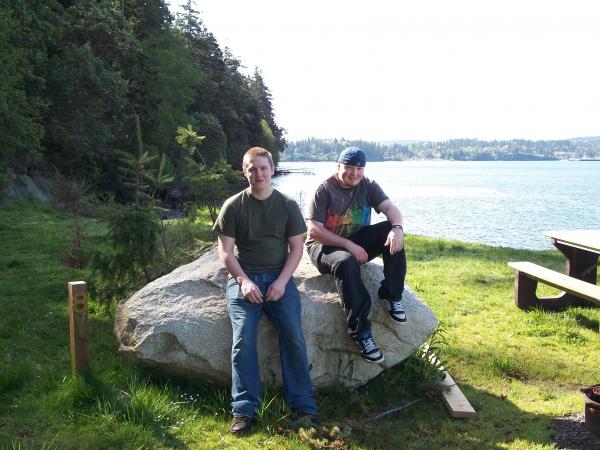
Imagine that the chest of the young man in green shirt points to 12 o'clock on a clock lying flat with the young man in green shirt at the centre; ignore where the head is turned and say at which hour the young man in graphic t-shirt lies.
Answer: The young man in graphic t-shirt is roughly at 8 o'clock from the young man in green shirt.

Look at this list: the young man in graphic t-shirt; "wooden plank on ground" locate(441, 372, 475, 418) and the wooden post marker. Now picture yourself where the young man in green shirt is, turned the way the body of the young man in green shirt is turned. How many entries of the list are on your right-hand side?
1

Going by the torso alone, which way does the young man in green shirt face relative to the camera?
toward the camera

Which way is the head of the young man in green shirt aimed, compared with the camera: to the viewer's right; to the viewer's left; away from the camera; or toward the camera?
toward the camera

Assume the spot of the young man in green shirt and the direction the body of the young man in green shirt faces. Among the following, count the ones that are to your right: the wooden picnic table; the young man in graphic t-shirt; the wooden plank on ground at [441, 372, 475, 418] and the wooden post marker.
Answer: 1

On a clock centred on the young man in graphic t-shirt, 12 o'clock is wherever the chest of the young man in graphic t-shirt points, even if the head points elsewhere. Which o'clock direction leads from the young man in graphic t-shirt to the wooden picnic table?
The wooden picnic table is roughly at 9 o'clock from the young man in graphic t-shirt.

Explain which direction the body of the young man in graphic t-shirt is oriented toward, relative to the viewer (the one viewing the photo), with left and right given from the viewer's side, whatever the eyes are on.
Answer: facing the viewer and to the right of the viewer

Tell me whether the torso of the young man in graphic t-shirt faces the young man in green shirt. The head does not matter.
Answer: no

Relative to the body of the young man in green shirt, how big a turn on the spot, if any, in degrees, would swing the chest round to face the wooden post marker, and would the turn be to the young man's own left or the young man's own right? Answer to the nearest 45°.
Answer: approximately 90° to the young man's own right

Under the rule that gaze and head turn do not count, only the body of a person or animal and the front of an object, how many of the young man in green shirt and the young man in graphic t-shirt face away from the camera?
0

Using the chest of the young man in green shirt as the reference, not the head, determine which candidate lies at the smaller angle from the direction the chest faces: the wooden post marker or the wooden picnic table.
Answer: the wooden post marker

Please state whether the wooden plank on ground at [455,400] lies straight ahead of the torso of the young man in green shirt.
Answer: no
